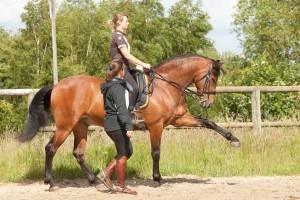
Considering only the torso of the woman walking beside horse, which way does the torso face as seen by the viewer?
to the viewer's right

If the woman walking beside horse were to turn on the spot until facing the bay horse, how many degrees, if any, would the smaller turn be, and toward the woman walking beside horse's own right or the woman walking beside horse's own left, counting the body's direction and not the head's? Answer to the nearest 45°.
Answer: approximately 45° to the woman walking beside horse's own left

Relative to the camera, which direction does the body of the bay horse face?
to the viewer's right

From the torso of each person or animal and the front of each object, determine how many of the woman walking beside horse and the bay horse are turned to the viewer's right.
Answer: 2

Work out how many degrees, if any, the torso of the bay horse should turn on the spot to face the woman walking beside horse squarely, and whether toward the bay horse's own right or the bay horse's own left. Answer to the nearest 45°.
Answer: approximately 135° to the bay horse's own right
